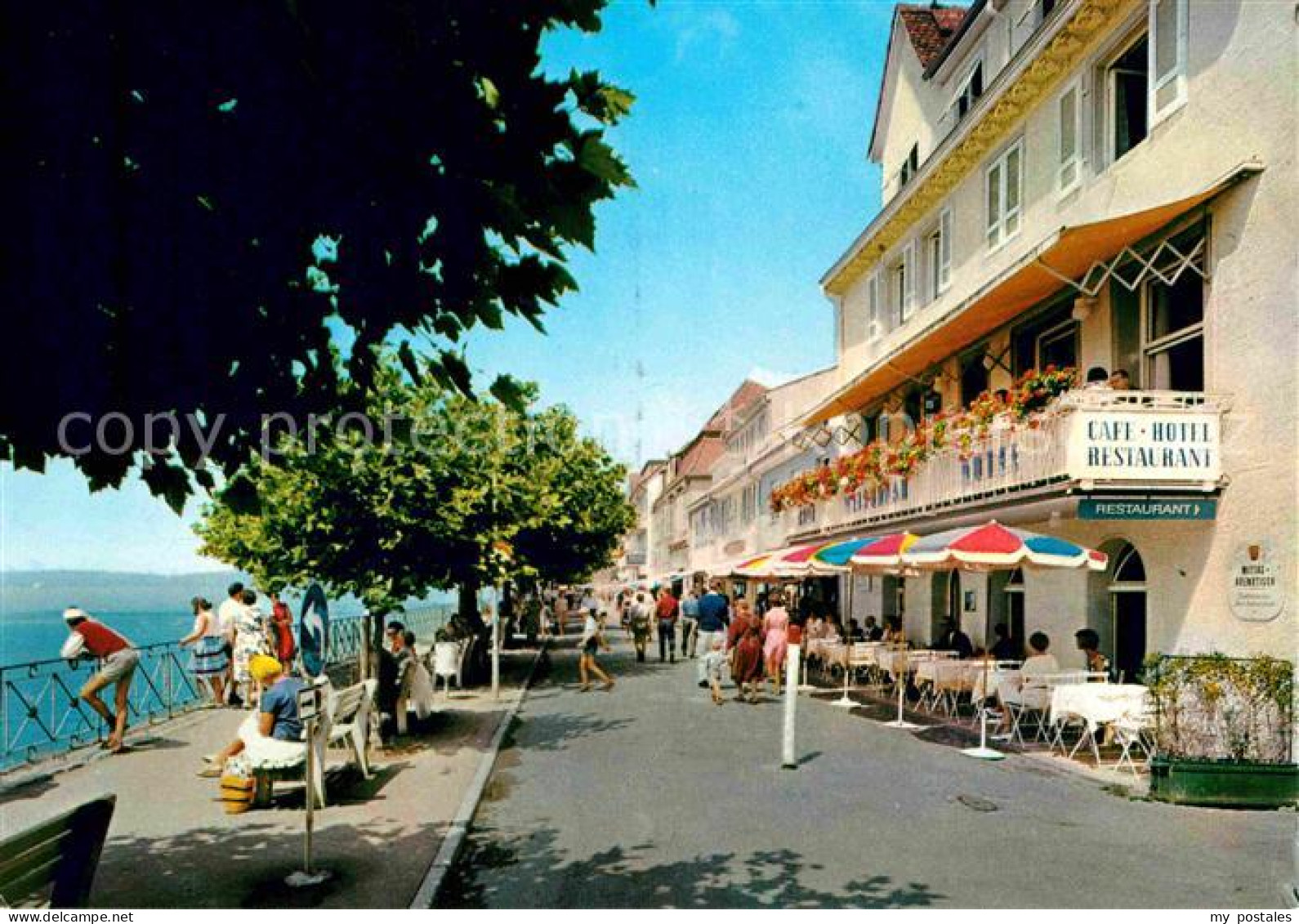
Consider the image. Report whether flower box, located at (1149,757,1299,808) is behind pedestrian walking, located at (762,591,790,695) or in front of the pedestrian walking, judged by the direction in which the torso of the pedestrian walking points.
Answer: behind

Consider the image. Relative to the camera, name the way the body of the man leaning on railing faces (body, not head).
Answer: to the viewer's left

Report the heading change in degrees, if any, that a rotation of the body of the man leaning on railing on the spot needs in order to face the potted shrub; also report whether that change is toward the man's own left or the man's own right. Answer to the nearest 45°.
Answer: approximately 135° to the man's own left

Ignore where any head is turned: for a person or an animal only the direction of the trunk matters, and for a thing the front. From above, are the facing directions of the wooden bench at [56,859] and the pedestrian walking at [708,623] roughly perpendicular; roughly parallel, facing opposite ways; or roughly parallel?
roughly perpendicular

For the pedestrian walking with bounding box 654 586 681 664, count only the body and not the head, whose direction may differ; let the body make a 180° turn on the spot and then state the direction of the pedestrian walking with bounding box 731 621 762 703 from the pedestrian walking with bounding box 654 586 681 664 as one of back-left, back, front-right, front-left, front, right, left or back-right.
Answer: front

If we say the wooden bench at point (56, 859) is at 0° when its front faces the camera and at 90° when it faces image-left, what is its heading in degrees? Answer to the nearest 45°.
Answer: approximately 135°

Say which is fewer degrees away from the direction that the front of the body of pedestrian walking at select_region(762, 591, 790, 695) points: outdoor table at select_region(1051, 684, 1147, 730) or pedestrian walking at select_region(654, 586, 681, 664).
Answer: the pedestrian walking

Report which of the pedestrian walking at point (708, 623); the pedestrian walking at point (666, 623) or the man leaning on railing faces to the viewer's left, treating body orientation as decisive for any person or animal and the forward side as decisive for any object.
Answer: the man leaning on railing

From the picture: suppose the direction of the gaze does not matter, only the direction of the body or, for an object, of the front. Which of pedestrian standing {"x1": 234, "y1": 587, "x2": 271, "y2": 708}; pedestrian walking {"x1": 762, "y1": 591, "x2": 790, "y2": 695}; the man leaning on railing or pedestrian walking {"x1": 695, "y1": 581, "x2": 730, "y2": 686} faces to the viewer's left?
the man leaning on railing
